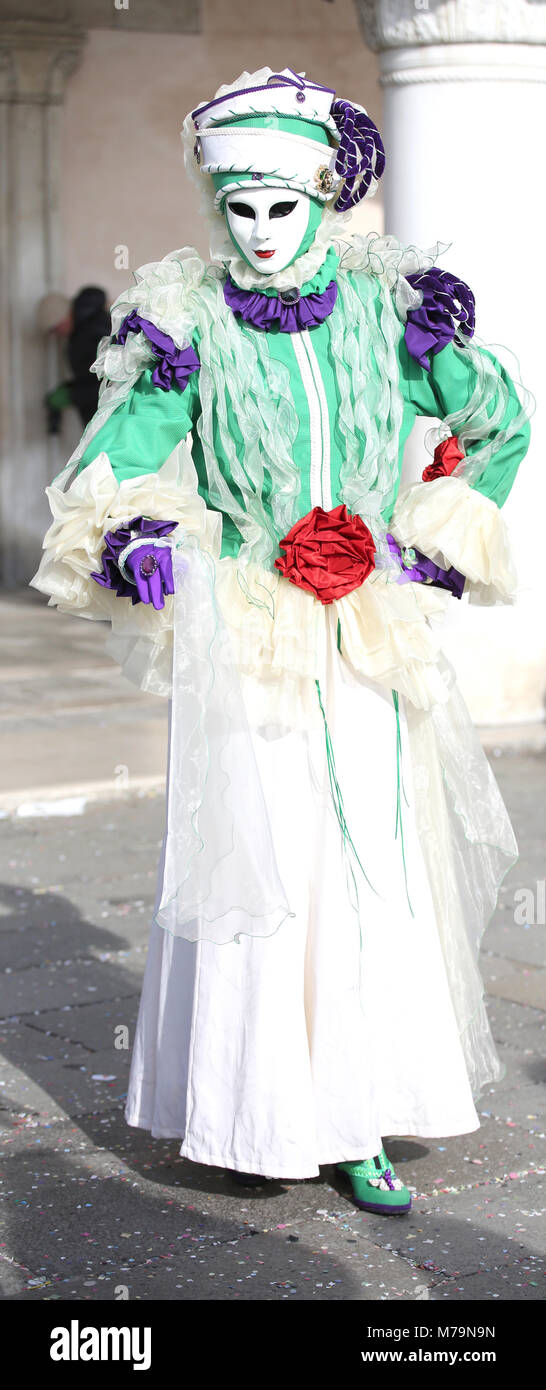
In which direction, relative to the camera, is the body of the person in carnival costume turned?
toward the camera

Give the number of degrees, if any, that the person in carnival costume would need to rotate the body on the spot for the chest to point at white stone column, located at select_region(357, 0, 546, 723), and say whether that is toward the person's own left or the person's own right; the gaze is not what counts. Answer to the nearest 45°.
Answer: approximately 180°

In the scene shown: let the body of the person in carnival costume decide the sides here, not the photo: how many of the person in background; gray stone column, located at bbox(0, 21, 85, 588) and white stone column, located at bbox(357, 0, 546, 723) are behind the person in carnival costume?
3

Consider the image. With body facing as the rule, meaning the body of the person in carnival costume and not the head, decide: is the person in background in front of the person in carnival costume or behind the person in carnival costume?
behind

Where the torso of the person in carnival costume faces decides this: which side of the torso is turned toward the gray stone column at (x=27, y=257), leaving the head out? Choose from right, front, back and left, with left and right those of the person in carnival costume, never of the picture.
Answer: back
